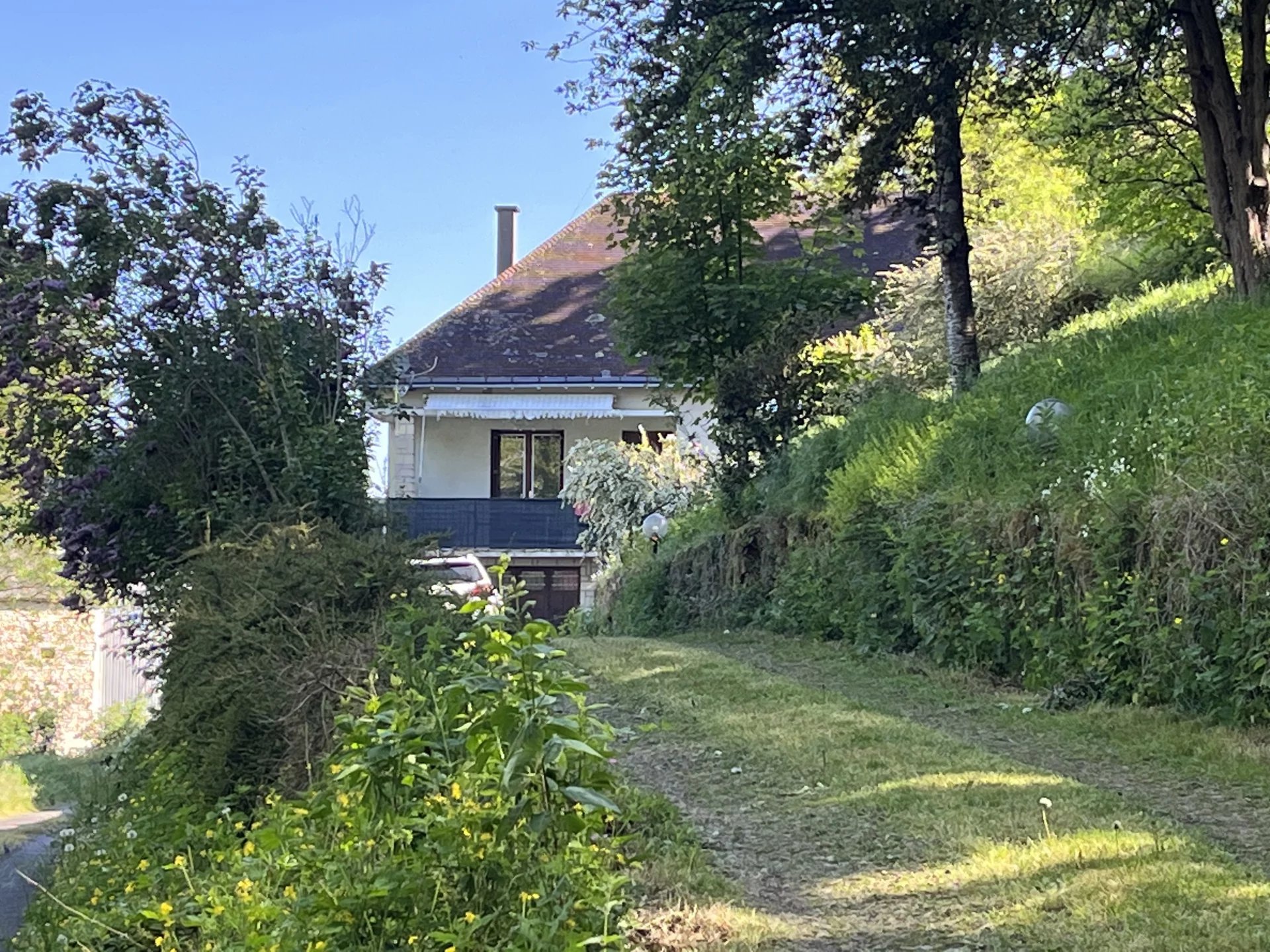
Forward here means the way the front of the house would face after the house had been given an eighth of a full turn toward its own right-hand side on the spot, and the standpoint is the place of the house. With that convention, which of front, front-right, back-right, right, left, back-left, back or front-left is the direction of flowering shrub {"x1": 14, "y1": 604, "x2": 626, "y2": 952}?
front-left

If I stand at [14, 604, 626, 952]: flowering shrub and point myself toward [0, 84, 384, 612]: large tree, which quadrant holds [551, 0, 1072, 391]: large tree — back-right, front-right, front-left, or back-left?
front-right

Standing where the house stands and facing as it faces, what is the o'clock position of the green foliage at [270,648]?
The green foliage is roughly at 12 o'clock from the house.

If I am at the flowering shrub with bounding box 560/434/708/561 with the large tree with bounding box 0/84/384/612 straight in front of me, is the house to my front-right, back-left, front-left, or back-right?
back-right

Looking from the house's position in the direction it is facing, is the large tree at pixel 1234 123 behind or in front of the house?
in front

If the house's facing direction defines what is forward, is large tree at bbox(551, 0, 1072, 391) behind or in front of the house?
in front

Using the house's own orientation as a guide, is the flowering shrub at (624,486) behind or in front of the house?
in front

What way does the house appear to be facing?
toward the camera

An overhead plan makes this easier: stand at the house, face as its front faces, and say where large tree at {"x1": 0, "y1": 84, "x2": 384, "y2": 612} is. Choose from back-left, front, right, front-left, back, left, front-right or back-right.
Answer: front
